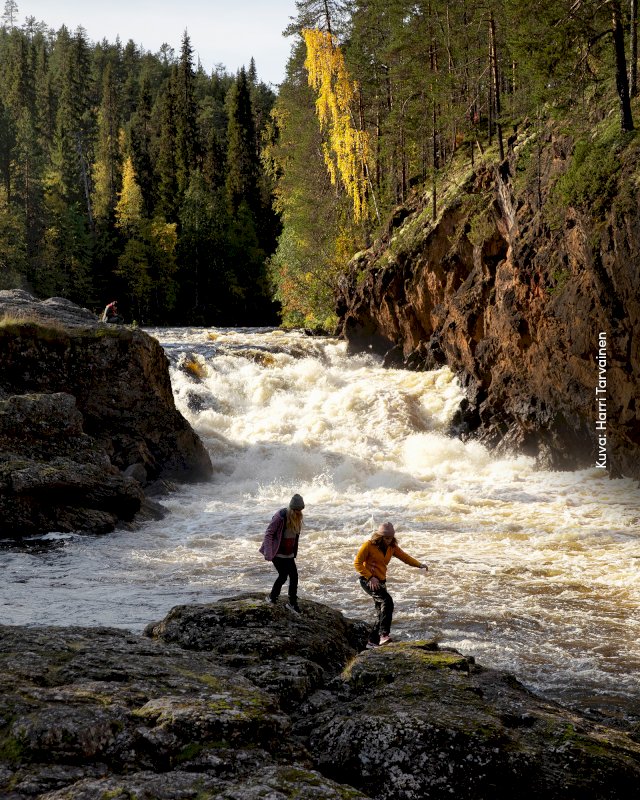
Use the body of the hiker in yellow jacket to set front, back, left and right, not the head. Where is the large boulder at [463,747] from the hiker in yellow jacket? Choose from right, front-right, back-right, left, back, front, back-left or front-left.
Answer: front-right

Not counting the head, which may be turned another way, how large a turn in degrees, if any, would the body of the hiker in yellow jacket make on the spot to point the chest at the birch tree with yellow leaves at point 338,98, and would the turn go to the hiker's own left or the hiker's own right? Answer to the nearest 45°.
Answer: approximately 135° to the hiker's own left

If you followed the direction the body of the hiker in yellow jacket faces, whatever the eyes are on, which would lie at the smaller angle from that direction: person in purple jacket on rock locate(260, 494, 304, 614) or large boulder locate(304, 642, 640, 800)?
the large boulder

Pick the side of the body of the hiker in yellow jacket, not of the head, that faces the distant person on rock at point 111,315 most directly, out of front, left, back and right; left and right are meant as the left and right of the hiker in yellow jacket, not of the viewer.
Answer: back

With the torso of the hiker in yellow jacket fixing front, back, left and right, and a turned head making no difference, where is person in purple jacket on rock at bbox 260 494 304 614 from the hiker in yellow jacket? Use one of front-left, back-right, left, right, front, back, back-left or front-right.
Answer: back-right

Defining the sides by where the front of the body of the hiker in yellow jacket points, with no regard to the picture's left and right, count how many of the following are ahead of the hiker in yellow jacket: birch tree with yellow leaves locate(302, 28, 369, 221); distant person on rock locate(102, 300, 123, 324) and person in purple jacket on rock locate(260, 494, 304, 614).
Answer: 0

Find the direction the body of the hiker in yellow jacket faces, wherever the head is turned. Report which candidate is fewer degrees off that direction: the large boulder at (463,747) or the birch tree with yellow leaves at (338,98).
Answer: the large boulder

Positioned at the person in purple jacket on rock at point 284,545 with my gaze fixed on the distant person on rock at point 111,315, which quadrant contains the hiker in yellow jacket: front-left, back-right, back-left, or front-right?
back-right

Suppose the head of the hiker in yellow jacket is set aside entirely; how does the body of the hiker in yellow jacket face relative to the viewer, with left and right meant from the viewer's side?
facing the viewer and to the right of the viewer
